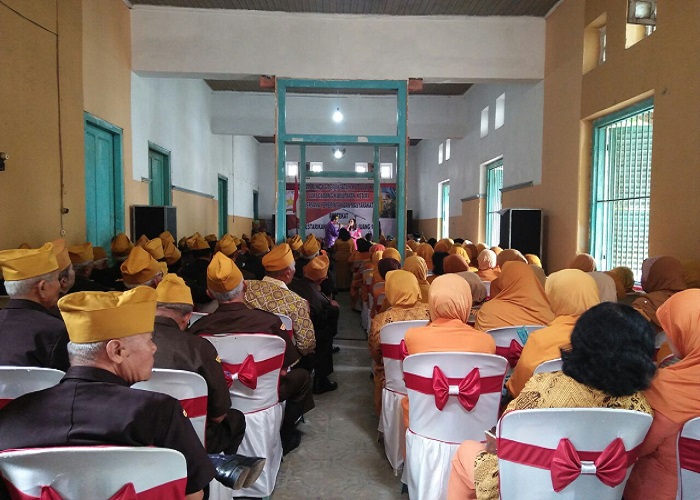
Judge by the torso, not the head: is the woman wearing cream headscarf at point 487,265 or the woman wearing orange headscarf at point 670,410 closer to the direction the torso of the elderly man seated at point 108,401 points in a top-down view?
the woman wearing cream headscarf

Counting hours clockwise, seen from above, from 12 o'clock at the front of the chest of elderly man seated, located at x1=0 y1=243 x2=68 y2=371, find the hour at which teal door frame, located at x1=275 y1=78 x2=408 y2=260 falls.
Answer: The teal door frame is roughly at 12 o'clock from the elderly man seated.

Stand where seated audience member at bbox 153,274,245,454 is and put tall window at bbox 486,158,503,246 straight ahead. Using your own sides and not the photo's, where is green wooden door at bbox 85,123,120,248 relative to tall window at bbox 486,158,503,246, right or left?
left

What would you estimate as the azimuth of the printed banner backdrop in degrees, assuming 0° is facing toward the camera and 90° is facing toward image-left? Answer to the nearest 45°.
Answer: approximately 0°

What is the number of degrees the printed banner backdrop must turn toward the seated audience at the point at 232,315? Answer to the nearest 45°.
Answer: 0° — it already faces them

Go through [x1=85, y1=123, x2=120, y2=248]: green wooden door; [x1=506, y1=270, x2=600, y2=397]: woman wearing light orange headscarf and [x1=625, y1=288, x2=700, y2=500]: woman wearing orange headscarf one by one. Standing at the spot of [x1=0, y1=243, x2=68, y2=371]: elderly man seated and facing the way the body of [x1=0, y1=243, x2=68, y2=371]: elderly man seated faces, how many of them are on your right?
2

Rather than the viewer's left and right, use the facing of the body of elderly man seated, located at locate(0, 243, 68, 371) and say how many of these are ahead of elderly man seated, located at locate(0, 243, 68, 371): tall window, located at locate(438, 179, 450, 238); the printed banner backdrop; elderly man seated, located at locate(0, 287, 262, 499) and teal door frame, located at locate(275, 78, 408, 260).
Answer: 3

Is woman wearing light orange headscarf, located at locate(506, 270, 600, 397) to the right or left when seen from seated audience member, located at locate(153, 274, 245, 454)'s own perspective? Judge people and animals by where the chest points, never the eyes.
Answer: on their right

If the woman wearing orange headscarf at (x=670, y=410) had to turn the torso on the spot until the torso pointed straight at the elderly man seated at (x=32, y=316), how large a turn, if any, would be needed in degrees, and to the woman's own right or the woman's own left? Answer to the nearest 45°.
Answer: approximately 45° to the woman's own left

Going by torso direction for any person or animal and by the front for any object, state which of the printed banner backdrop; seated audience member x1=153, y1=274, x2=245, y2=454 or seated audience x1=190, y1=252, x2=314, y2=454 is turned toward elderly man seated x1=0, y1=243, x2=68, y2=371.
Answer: the printed banner backdrop

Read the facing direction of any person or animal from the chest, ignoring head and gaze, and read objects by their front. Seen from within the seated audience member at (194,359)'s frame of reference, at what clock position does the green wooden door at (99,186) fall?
The green wooden door is roughly at 10 o'clock from the seated audience member.

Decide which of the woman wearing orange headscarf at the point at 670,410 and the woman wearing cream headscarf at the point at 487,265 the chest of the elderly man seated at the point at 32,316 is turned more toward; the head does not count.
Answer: the woman wearing cream headscarf

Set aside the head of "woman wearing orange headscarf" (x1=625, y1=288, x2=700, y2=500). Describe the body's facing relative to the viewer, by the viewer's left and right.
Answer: facing away from the viewer and to the left of the viewer
